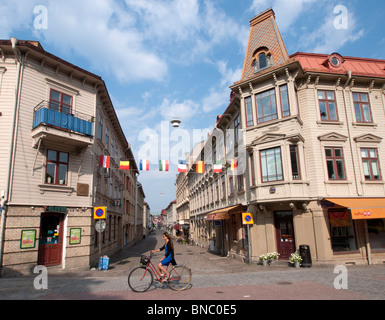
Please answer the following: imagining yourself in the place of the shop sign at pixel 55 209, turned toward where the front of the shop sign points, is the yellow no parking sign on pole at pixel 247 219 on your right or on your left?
on your left

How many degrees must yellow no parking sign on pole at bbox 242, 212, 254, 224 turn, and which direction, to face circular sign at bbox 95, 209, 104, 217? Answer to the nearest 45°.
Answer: approximately 90° to its right

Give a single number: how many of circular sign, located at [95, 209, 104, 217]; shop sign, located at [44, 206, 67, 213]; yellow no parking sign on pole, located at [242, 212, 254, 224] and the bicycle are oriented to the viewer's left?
1

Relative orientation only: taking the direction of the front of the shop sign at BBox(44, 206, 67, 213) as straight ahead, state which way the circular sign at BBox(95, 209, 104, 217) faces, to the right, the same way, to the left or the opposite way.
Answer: the same way

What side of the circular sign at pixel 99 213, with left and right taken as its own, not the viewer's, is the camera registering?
front

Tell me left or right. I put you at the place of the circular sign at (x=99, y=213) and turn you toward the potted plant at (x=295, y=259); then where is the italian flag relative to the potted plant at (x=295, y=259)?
left

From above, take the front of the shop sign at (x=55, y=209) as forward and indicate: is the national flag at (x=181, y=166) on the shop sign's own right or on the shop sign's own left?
on the shop sign's own left

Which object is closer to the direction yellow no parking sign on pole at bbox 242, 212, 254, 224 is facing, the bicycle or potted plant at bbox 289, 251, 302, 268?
the bicycle

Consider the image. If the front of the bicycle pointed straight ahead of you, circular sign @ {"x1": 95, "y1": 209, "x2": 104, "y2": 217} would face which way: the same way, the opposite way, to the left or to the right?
to the left

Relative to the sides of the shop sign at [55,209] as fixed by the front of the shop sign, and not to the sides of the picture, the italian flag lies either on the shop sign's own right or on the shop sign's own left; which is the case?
on the shop sign's own left

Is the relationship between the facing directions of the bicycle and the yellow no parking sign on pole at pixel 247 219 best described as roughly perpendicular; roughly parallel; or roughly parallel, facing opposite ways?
roughly perpendicular

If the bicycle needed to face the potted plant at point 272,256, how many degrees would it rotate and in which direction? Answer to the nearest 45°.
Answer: approximately 135° to its right

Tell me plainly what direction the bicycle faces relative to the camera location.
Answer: facing to the left of the viewer

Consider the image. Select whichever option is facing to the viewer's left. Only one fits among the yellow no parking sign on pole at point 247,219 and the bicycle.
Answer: the bicycle

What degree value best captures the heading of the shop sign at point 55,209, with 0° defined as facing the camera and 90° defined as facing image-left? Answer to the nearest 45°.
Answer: approximately 0°

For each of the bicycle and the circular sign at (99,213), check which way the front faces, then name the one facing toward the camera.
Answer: the circular sign

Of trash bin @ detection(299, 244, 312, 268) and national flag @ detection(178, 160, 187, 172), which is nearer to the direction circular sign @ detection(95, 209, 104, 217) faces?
the trash bin

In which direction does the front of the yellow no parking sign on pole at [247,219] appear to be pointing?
toward the camera

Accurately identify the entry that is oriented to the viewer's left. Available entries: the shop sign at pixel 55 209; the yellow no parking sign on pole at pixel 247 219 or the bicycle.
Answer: the bicycle
